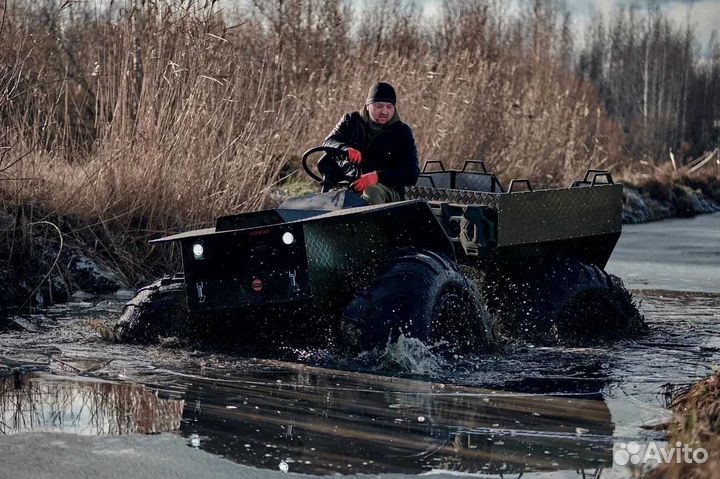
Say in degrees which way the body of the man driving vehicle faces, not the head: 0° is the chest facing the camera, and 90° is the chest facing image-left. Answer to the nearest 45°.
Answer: approximately 45°

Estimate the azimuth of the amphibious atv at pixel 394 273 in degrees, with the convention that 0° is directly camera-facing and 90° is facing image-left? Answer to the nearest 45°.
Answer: approximately 45°
